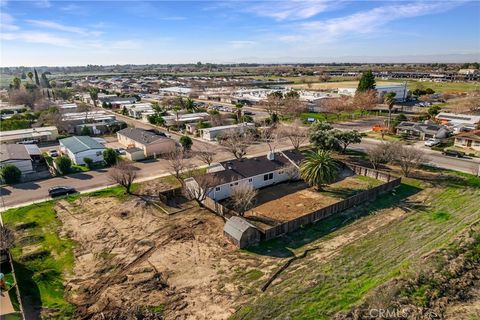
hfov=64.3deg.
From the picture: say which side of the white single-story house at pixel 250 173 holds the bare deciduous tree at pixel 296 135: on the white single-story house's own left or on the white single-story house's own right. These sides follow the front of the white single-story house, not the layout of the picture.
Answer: on the white single-story house's own right

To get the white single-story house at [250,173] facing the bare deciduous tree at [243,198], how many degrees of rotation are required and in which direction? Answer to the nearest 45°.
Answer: approximately 135° to its left

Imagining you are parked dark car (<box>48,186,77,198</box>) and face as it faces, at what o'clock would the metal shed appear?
The metal shed is roughly at 2 o'clock from the parked dark car.

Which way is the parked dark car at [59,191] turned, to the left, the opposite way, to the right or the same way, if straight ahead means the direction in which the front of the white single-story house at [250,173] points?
to the right

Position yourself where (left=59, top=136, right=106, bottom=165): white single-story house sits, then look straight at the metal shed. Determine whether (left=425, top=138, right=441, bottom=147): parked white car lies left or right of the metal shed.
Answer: left

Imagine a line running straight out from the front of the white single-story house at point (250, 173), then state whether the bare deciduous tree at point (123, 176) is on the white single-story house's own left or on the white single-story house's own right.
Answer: on the white single-story house's own left

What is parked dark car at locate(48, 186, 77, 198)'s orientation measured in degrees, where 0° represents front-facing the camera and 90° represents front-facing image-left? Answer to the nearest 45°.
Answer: approximately 270°

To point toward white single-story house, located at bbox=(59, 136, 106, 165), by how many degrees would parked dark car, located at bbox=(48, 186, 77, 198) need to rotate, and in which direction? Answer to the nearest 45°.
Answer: approximately 90° to its left

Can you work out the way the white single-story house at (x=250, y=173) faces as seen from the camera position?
facing away from the viewer and to the left of the viewer

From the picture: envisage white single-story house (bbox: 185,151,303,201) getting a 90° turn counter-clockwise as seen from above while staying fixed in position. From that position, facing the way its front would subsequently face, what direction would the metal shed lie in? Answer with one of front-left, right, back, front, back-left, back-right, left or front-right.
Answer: front-left
